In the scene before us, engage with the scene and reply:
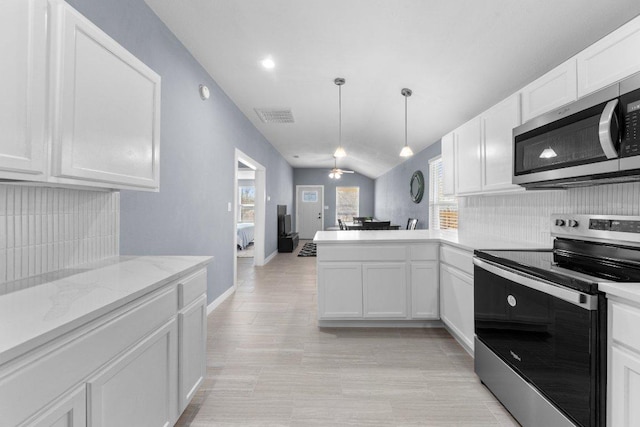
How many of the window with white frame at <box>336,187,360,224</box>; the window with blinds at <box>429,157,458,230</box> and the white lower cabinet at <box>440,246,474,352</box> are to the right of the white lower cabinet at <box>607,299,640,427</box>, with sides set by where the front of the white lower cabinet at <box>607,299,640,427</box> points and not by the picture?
3

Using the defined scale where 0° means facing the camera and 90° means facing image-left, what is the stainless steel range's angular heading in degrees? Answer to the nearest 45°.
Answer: approximately 45°

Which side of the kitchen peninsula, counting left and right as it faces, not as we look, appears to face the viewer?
front

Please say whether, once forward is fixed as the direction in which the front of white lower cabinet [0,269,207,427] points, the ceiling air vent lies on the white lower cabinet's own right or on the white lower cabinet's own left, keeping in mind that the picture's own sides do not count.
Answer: on the white lower cabinet's own left

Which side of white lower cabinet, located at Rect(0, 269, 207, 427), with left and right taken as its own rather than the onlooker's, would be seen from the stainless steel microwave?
front

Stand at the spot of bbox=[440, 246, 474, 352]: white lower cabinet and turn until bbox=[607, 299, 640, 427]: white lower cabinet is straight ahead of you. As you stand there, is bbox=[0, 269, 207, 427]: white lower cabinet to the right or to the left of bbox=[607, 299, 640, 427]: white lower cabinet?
right

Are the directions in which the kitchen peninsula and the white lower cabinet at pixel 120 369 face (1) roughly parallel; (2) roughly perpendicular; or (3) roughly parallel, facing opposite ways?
roughly perpendicular

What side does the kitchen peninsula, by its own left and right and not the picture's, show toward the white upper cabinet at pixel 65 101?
front

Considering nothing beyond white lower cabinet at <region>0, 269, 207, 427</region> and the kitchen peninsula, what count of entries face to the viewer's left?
0

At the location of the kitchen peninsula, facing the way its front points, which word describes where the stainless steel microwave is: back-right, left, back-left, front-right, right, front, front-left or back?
front-left

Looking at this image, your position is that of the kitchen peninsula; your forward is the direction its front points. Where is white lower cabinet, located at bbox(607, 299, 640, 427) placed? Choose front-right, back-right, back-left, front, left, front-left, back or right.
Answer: front-left

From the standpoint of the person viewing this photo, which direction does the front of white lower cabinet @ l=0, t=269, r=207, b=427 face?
facing the viewer and to the right of the viewer

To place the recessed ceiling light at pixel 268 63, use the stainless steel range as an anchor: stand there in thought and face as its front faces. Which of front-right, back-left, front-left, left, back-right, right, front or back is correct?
front-right

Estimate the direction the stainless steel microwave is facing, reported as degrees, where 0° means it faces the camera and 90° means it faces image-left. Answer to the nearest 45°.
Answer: approximately 45°
